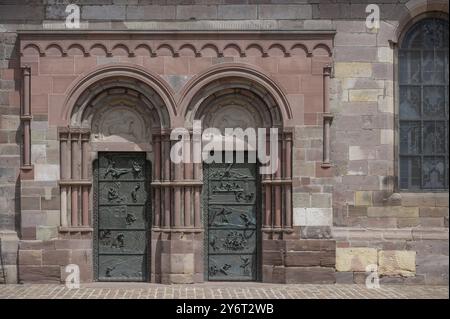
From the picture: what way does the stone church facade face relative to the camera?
toward the camera
